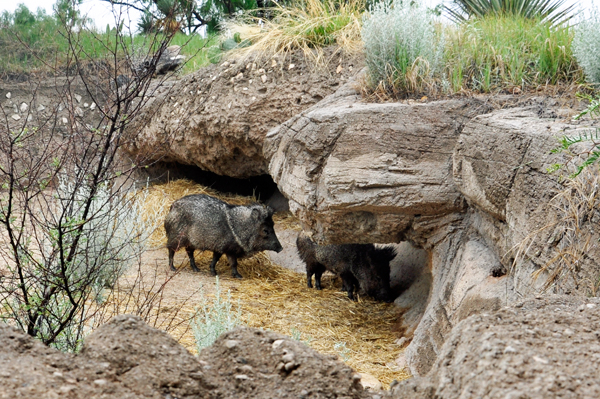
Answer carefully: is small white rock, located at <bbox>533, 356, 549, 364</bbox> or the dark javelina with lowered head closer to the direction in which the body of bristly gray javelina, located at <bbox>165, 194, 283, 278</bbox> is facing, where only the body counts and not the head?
the dark javelina with lowered head

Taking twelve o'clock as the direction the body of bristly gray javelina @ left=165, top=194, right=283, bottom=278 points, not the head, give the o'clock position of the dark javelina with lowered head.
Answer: The dark javelina with lowered head is roughly at 1 o'clock from the bristly gray javelina.

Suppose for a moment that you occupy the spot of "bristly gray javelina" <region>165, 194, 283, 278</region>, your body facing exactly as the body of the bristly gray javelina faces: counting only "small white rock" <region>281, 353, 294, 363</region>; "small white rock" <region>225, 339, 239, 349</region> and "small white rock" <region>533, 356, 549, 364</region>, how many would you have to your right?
3

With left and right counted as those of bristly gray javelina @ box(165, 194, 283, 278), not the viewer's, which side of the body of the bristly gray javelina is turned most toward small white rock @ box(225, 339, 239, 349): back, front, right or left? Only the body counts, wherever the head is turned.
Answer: right

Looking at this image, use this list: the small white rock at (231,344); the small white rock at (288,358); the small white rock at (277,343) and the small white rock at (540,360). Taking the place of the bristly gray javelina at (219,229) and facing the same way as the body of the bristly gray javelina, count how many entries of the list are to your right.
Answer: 4

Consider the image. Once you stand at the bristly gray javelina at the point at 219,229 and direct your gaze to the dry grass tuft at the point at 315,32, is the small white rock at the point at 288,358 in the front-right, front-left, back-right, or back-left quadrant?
back-right

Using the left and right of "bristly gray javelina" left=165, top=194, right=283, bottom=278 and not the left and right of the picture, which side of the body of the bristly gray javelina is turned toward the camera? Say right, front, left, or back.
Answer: right

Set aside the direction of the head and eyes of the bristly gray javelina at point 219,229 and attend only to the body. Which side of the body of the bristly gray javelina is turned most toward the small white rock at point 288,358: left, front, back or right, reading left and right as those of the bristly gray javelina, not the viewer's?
right
